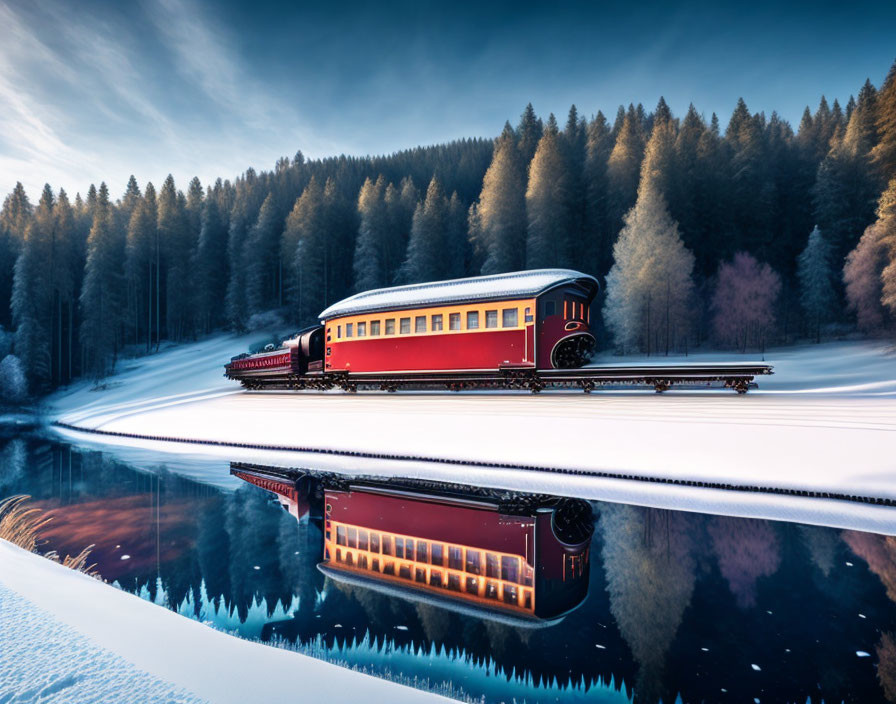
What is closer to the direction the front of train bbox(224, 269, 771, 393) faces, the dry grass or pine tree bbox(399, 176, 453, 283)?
the dry grass
